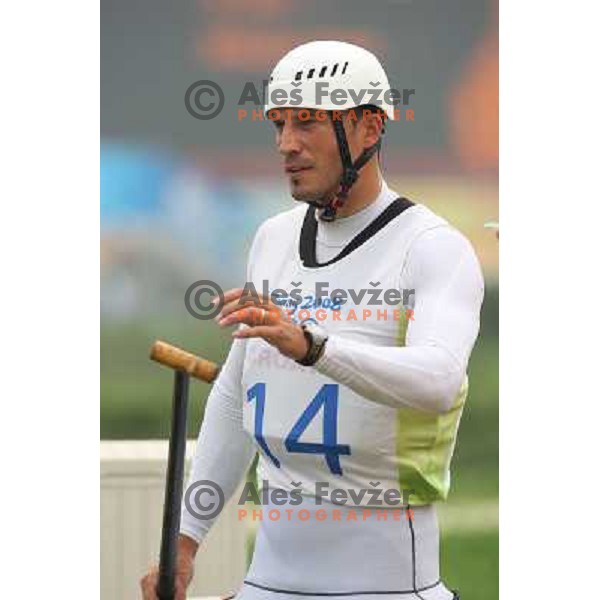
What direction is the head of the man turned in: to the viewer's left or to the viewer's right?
to the viewer's left

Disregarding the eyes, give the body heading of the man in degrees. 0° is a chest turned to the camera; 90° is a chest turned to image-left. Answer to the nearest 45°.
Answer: approximately 45°

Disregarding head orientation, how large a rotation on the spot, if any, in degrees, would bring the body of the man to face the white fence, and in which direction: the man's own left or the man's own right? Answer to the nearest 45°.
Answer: approximately 90° to the man's own right
